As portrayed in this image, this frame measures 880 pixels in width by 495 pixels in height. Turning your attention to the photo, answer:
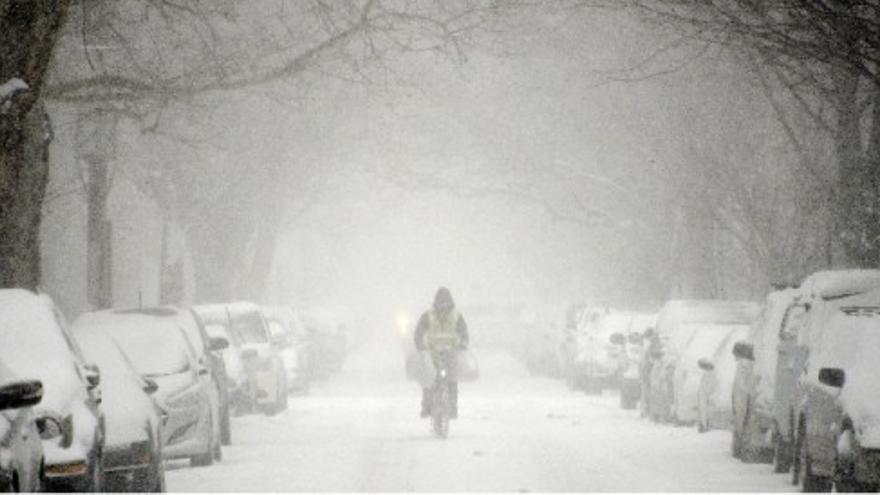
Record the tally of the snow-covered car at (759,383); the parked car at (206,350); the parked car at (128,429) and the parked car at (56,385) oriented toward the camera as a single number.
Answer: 3

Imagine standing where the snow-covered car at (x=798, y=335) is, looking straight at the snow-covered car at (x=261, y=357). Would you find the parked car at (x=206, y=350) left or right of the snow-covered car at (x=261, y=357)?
left

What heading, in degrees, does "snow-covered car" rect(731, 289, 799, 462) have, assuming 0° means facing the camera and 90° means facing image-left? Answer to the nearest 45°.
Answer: approximately 180°

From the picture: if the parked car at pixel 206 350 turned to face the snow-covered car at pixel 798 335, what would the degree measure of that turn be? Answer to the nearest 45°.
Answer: approximately 45° to its left

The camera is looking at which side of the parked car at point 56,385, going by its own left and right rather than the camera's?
front

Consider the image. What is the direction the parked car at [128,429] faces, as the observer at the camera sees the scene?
facing the viewer

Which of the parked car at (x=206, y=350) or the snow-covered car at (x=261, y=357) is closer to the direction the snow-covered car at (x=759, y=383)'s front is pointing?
the snow-covered car

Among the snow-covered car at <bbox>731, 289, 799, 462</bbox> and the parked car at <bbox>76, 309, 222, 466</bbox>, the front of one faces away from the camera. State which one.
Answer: the snow-covered car

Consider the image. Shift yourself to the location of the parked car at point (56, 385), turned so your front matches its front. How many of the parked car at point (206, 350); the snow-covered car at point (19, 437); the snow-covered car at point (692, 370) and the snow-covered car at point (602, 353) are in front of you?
1

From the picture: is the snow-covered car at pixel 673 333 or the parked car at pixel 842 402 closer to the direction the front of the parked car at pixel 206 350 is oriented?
the parked car

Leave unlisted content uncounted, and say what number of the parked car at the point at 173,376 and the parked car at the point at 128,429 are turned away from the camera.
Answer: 0

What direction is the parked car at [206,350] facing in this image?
toward the camera

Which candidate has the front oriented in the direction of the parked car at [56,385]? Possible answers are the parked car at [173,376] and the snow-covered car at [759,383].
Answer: the parked car at [173,376]

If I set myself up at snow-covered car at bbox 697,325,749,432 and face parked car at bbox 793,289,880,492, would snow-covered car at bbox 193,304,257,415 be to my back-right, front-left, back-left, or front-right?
back-right

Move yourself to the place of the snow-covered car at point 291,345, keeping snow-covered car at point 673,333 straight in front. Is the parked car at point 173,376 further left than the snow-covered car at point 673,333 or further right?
right

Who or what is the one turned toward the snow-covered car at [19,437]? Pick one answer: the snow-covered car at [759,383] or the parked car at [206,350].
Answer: the parked car

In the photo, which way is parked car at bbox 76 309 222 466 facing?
toward the camera
